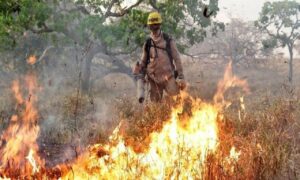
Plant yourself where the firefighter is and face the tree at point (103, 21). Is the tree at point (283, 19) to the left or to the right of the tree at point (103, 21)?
right

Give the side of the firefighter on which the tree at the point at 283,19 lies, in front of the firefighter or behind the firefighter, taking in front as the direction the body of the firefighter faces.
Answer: behind

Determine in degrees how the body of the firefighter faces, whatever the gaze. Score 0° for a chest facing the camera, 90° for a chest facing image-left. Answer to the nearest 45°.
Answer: approximately 0°

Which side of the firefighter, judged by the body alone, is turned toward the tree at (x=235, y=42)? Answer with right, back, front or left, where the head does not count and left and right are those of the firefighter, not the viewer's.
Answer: back

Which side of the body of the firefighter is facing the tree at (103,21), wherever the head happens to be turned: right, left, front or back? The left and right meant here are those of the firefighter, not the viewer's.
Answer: back
